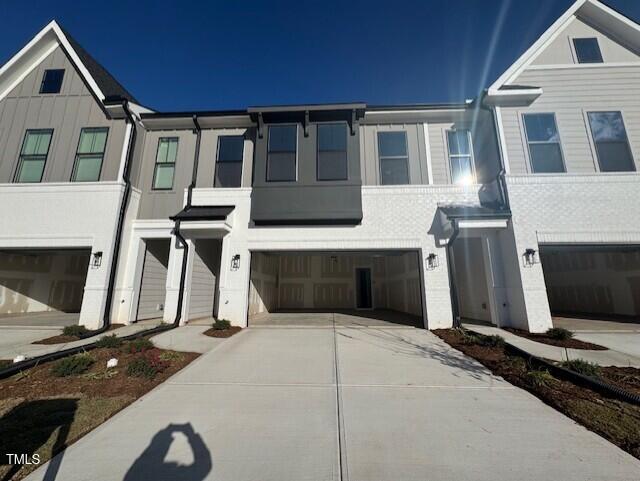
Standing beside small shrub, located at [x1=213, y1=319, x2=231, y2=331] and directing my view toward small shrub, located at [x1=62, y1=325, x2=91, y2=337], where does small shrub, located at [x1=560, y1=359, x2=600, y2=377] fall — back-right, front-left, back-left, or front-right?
back-left

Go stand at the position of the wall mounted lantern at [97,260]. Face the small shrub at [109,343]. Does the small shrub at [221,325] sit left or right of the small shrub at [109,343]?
left

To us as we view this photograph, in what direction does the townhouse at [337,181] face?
facing the viewer

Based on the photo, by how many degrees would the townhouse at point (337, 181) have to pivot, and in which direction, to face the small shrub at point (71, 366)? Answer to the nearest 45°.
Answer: approximately 45° to its right

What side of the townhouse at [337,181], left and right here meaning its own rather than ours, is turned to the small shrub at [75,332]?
right

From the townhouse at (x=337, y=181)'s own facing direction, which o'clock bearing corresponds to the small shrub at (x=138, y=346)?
The small shrub is roughly at 2 o'clock from the townhouse.
